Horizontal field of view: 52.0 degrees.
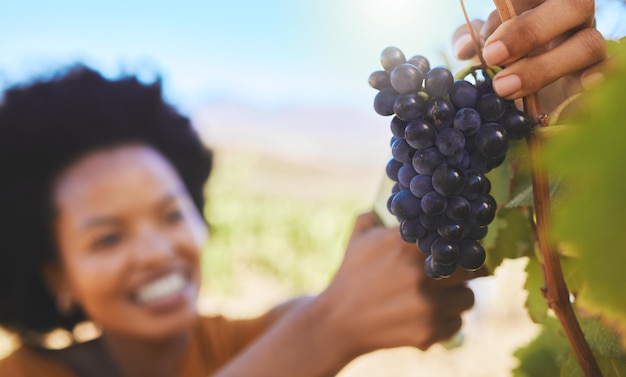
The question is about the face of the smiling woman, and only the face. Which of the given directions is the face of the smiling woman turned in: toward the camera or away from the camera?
toward the camera
